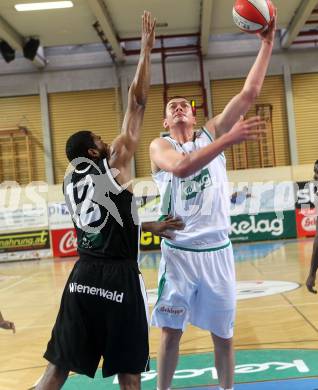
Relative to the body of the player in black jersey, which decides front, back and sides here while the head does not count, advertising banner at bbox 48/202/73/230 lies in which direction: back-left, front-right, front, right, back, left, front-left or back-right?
front-left

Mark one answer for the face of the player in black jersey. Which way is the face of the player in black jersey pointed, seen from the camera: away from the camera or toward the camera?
away from the camera

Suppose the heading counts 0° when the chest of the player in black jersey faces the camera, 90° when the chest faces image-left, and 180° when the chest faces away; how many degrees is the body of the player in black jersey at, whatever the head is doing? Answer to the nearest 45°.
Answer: approximately 225°

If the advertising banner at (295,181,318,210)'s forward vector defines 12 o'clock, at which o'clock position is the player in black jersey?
The player in black jersey is roughly at 12 o'clock from the advertising banner.

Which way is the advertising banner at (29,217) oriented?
toward the camera

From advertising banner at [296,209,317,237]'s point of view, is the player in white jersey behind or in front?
in front

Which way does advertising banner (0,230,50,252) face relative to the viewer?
toward the camera

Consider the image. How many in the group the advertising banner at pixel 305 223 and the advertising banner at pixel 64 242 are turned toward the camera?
2
